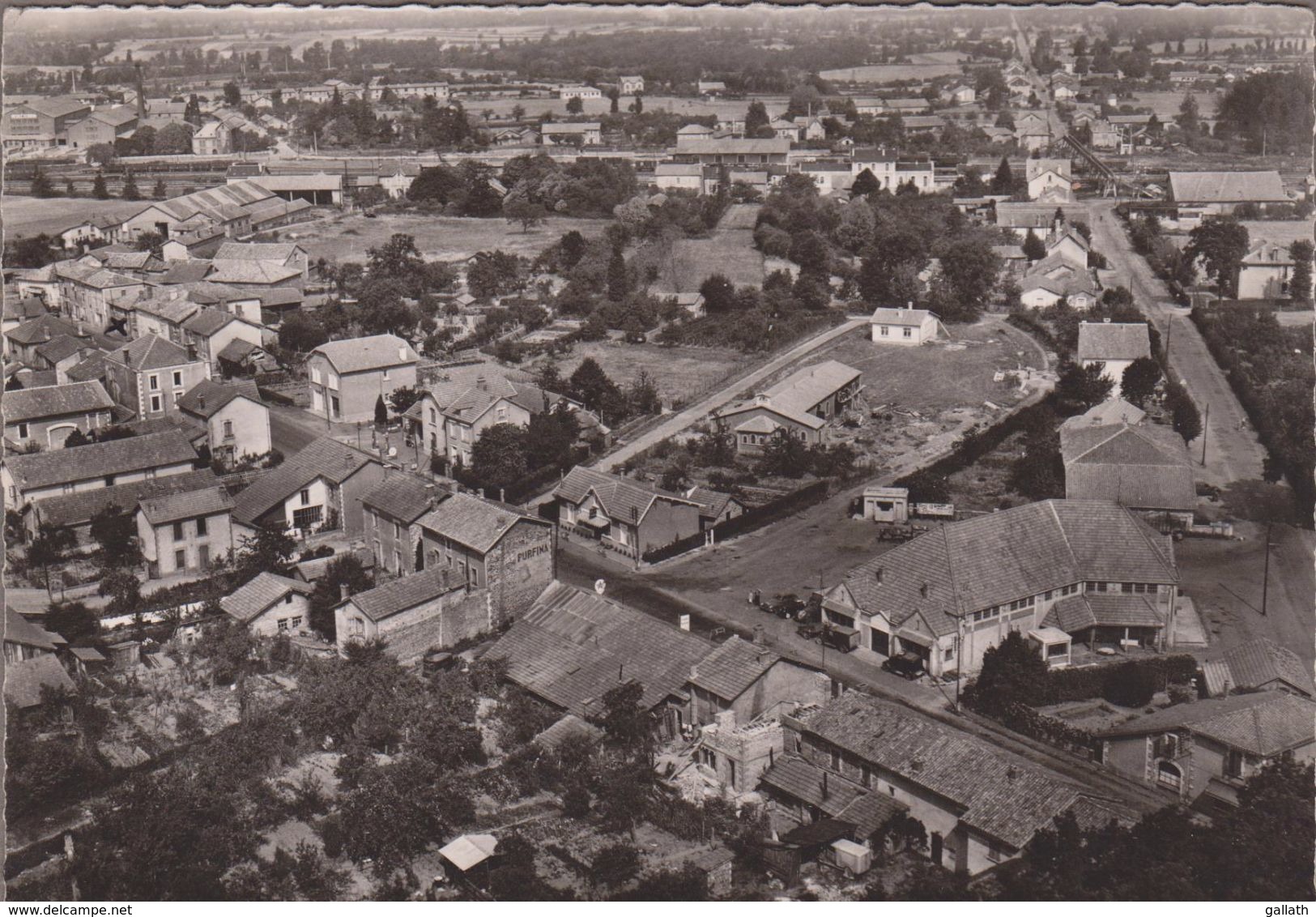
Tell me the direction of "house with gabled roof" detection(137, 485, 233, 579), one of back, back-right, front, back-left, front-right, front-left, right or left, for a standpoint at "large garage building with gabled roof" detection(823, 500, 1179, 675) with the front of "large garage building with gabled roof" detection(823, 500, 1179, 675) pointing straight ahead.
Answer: front-right

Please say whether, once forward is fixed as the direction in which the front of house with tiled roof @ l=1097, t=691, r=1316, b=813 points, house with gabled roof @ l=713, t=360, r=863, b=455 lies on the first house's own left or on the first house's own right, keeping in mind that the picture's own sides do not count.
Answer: on the first house's own right

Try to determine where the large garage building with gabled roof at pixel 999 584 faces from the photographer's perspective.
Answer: facing the viewer and to the left of the viewer

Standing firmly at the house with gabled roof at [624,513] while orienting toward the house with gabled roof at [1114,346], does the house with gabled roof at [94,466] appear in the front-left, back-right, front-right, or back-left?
back-left

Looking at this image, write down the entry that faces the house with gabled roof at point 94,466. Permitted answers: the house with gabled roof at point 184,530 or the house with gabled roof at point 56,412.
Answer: the house with gabled roof at point 56,412

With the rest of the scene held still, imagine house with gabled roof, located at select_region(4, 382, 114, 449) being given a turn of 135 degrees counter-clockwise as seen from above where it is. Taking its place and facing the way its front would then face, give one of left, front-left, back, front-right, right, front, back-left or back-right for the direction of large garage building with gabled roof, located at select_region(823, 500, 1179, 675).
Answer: right

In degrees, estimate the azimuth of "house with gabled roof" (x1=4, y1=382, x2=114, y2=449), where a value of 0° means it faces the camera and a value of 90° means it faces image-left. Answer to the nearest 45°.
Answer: approximately 0°

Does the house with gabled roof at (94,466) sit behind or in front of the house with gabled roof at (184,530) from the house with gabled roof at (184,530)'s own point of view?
behind

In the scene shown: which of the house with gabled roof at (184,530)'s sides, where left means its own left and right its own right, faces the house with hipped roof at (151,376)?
back

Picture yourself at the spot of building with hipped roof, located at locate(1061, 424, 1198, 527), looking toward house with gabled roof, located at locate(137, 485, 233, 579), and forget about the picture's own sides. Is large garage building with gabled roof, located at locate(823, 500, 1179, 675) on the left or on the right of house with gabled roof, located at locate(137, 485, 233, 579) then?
left

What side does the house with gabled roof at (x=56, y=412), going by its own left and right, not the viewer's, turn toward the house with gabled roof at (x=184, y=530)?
front

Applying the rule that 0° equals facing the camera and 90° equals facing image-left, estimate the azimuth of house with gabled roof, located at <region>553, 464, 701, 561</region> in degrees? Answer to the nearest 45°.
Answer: approximately 45°

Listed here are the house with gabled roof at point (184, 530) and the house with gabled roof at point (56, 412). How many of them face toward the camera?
2

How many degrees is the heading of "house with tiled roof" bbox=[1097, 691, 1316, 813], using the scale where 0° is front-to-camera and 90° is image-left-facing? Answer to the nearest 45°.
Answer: approximately 45°

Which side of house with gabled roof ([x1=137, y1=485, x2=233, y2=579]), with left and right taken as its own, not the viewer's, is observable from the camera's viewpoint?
front

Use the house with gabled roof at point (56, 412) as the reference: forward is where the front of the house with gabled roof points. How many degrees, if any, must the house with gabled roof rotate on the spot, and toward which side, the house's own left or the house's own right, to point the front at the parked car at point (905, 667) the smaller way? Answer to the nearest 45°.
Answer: approximately 45° to the house's own left

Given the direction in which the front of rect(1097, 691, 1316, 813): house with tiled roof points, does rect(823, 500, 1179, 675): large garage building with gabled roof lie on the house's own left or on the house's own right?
on the house's own right

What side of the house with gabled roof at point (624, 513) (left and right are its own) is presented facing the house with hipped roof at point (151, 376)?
right
